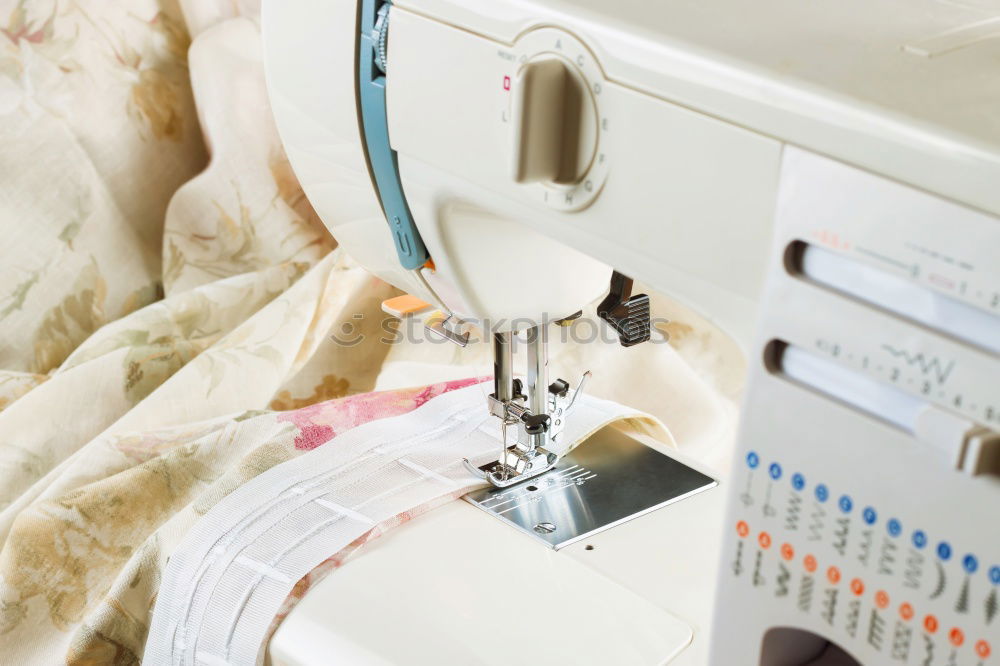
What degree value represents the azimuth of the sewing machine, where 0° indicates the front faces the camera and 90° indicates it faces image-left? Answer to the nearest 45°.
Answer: approximately 45°
